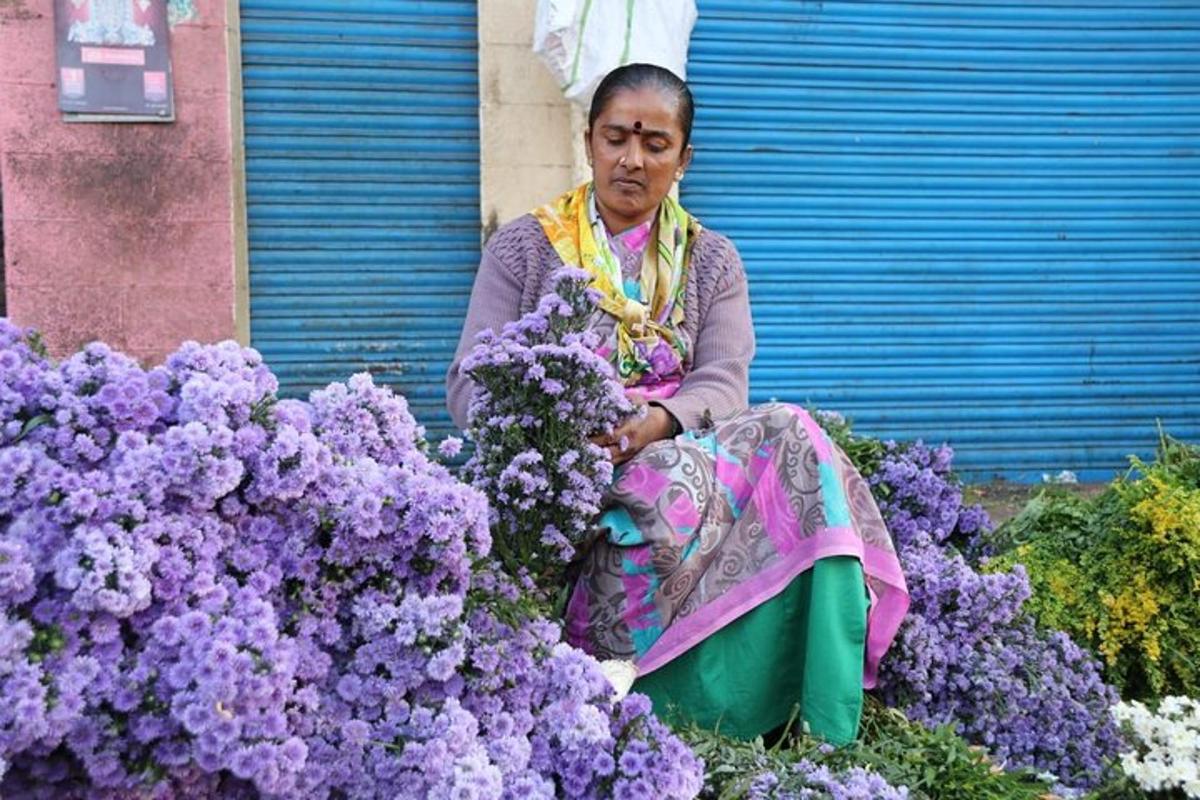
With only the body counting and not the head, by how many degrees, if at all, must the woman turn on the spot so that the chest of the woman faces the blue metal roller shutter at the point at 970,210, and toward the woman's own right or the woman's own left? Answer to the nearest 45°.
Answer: approximately 180°

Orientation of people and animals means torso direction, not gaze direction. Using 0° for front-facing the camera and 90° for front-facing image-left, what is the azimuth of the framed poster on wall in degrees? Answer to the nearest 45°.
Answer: approximately 0°

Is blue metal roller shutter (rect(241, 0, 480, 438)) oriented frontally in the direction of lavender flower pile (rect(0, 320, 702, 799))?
yes

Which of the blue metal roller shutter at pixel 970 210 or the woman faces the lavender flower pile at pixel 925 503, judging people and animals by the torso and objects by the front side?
the blue metal roller shutter
